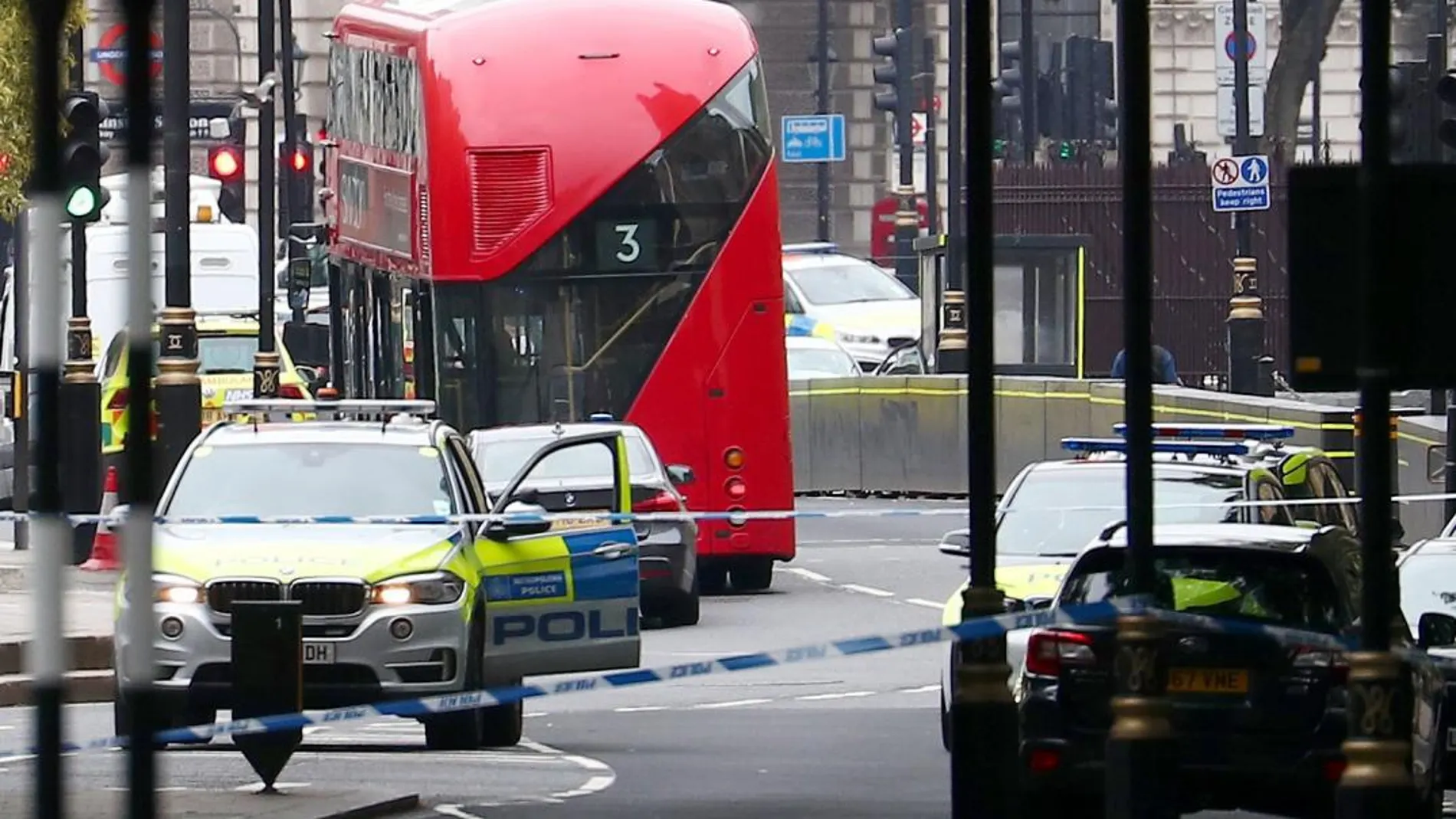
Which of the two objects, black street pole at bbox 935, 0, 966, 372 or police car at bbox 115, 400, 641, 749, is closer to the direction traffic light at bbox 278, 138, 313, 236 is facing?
the police car

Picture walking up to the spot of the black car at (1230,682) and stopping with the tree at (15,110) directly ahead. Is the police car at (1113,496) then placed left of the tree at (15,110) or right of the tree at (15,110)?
right

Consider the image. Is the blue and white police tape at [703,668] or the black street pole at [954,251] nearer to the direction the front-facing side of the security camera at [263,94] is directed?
the blue and white police tape

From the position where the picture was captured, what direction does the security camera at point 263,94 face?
facing the viewer and to the left of the viewer

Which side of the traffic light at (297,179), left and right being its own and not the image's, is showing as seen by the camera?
front

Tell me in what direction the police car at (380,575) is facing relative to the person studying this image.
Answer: facing the viewer

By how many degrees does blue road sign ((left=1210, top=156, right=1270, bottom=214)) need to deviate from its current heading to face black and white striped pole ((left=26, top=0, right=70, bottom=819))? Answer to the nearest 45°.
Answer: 0° — it already faces it

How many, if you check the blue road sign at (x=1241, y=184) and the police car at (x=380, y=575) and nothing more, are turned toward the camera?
2

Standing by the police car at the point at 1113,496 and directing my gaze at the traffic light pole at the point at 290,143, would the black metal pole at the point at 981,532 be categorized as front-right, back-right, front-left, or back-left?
back-left

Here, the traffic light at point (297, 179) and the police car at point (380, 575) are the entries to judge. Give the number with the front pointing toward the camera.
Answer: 2

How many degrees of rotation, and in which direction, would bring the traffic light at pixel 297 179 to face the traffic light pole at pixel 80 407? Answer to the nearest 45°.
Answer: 0° — it already faces it

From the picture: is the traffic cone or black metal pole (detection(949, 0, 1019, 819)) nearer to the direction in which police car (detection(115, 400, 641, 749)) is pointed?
the black metal pole

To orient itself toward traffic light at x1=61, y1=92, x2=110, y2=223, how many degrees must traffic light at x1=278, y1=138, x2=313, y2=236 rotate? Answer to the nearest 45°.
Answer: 0° — it already faces it

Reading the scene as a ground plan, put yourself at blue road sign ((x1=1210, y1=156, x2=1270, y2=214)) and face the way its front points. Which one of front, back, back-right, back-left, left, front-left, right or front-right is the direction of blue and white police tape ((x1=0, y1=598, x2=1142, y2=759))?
front

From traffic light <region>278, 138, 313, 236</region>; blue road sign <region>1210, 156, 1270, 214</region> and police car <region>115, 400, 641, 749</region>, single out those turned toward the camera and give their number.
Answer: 3

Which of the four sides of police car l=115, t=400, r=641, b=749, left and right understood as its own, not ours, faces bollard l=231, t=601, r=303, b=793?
front

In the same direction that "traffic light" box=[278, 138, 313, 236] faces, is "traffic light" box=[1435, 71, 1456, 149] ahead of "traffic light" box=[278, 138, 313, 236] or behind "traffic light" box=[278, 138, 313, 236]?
ahead

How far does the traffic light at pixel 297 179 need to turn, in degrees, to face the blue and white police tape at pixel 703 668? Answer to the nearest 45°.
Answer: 0° — it already faces it

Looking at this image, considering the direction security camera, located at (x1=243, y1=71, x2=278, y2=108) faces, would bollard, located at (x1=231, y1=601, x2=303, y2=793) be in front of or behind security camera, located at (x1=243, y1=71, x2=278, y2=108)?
in front
